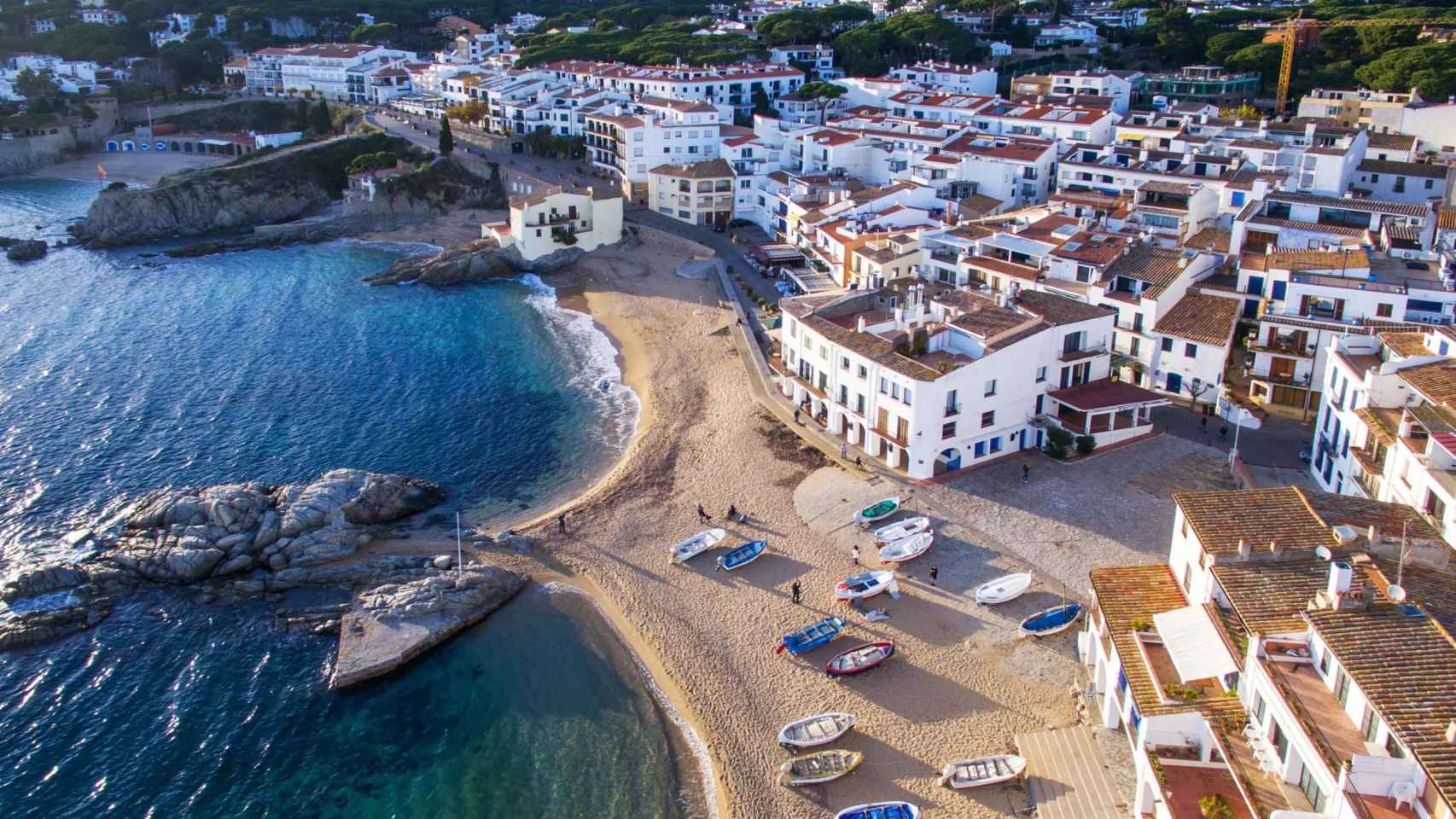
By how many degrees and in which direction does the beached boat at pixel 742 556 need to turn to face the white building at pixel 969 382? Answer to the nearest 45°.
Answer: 0° — it already faces it

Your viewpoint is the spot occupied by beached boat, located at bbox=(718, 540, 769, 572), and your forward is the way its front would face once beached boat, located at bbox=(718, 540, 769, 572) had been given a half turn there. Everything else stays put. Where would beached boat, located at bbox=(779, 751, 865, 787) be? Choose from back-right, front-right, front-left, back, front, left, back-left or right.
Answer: front-left

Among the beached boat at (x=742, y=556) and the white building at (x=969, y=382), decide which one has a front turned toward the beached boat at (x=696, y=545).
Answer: the white building

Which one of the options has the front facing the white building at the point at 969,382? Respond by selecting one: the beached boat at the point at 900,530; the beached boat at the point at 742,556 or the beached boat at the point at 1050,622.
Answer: the beached boat at the point at 742,556

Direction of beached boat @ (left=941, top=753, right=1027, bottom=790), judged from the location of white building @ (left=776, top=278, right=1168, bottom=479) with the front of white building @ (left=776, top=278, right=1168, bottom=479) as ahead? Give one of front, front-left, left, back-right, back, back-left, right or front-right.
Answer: front-left

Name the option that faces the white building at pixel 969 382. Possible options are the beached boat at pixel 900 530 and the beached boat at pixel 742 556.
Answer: the beached boat at pixel 742 556

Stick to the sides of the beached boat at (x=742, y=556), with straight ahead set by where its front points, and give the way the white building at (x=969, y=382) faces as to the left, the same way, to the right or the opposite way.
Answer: the opposite way

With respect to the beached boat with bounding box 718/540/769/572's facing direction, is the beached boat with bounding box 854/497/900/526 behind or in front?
in front

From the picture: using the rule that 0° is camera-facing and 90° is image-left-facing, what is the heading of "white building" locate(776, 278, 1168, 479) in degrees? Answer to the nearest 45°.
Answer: approximately 45°

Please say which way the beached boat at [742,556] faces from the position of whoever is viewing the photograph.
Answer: facing away from the viewer and to the right of the viewer

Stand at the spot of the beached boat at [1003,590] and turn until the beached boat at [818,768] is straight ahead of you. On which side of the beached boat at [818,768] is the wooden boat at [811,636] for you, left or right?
right

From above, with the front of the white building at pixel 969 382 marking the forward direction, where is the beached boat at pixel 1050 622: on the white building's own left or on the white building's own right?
on the white building's own left
